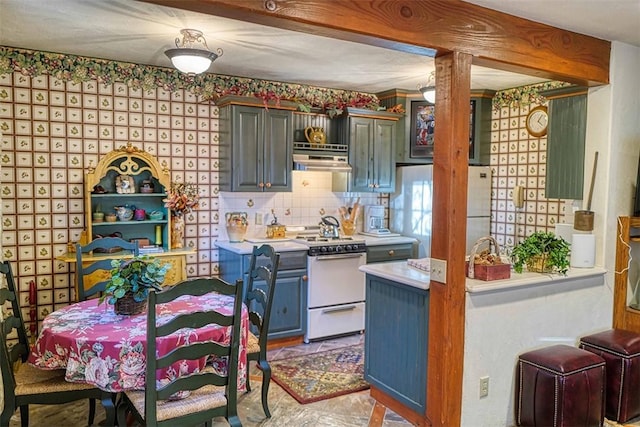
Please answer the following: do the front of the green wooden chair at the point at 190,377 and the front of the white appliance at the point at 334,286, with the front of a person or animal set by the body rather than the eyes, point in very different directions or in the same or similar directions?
very different directions

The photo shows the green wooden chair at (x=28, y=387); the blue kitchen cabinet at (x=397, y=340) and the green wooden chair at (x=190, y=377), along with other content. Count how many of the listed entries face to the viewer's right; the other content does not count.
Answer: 1

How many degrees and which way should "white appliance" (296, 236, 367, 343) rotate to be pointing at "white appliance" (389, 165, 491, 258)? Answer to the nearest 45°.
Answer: approximately 90° to its left

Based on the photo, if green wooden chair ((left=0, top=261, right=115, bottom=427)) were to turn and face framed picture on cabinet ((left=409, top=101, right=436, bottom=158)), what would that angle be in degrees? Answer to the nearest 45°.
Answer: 0° — it already faces it

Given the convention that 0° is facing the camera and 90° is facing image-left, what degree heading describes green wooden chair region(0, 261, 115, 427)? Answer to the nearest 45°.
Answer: approximately 270°

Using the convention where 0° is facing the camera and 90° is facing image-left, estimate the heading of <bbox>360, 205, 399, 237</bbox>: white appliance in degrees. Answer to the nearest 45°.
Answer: approximately 315°

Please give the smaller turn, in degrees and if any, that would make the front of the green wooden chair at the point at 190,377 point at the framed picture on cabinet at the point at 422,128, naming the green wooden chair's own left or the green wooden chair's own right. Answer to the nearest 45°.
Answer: approximately 90° to the green wooden chair's own right

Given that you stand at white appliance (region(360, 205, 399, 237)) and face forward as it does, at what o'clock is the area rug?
The area rug is roughly at 2 o'clock from the white appliance.

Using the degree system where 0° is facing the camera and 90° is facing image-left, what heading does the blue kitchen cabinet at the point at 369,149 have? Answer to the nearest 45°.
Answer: approximately 315°

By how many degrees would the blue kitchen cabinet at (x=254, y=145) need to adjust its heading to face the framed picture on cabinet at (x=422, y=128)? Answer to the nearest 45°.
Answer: approximately 45° to its left

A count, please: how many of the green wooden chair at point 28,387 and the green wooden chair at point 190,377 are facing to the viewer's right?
1

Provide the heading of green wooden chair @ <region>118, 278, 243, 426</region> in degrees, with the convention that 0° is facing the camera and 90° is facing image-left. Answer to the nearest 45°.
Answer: approximately 135°

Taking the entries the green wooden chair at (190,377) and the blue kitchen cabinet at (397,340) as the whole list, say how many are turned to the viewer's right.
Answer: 0

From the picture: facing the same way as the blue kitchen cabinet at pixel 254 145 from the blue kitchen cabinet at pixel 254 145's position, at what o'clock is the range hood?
The range hood is roughly at 10 o'clock from the blue kitchen cabinet.

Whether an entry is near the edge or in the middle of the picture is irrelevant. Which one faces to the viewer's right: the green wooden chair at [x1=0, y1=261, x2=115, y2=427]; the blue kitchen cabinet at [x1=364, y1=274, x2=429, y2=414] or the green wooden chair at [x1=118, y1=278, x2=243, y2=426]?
the green wooden chair at [x1=0, y1=261, x2=115, y2=427]

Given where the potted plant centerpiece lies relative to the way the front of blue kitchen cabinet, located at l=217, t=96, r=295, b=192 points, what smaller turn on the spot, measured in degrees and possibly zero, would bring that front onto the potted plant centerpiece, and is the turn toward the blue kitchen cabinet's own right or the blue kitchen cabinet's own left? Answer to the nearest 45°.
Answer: approximately 45° to the blue kitchen cabinet's own right
